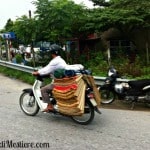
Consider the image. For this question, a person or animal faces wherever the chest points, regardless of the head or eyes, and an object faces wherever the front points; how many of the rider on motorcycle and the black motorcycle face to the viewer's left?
2

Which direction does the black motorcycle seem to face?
to the viewer's left

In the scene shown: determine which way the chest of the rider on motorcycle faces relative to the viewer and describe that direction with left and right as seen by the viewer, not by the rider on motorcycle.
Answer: facing to the left of the viewer

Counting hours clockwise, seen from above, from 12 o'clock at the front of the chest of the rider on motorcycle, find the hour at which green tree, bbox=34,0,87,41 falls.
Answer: The green tree is roughly at 3 o'clock from the rider on motorcycle.

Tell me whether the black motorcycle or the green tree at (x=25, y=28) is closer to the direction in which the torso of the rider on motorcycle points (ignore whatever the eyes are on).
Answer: the green tree

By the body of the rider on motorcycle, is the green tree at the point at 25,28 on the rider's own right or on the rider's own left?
on the rider's own right

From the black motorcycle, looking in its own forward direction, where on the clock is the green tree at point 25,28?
The green tree is roughly at 2 o'clock from the black motorcycle.
